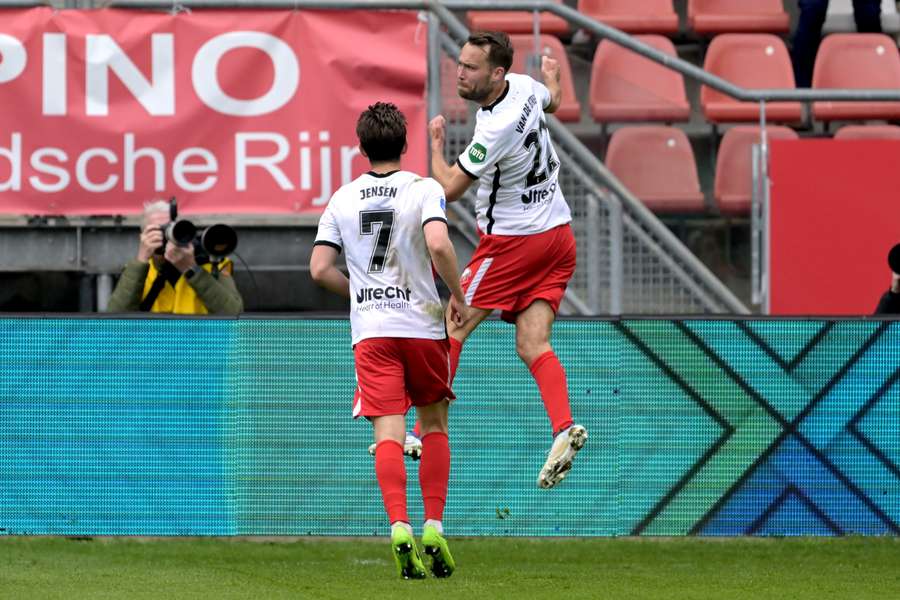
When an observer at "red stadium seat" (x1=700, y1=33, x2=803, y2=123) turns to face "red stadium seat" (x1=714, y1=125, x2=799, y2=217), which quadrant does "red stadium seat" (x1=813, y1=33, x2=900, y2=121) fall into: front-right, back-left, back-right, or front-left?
back-left

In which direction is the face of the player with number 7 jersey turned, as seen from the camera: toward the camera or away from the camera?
away from the camera

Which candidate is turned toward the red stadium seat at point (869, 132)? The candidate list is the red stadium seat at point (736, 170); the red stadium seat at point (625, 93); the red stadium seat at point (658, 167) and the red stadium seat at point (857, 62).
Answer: the red stadium seat at point (857, 62)

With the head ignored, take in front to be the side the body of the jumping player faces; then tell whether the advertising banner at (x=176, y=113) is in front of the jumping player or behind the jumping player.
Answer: in front

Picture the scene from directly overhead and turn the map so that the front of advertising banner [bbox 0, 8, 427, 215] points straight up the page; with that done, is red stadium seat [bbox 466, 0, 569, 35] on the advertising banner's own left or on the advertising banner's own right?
on the advertising banner's own left

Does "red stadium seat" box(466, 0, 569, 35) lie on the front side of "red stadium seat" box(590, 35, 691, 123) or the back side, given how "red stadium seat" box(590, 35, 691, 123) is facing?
on the back side

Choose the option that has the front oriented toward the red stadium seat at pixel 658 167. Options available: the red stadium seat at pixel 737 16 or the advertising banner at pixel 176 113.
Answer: the red stadium seat at pixel 737 16

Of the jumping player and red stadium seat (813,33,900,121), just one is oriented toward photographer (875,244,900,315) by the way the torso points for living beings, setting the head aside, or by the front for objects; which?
the red stadium seat

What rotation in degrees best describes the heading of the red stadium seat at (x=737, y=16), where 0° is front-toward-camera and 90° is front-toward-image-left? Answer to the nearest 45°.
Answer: approximately 0°

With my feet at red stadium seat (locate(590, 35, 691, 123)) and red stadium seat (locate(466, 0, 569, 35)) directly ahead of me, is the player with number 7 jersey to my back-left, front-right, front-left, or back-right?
back-left
